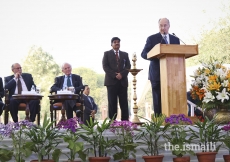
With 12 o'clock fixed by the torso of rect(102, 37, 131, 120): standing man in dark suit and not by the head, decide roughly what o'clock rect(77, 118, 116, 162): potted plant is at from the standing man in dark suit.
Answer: The potted plant is roughly at 12 o'clock from the standing man in dark suit.

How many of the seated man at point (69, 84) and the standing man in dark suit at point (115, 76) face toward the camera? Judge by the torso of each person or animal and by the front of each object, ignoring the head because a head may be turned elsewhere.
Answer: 2

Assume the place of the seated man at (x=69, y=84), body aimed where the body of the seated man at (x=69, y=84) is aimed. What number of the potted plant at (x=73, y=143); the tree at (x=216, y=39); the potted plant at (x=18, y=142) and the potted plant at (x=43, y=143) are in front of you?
3

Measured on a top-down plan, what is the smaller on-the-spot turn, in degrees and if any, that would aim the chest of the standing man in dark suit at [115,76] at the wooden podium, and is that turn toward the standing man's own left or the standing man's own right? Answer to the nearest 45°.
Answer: approximately 45° to the standing man's own left

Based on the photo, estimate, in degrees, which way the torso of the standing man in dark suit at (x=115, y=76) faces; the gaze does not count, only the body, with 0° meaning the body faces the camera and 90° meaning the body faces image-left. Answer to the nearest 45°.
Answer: approximately 0°

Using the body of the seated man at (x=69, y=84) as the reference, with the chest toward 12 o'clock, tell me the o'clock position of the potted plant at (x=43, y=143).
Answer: The potted plant is roughly at 12 o'clock from the seated man.

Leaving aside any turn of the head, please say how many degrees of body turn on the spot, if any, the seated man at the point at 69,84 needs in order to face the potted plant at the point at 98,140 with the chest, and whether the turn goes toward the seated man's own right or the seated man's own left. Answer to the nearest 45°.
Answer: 0° — they already face it
